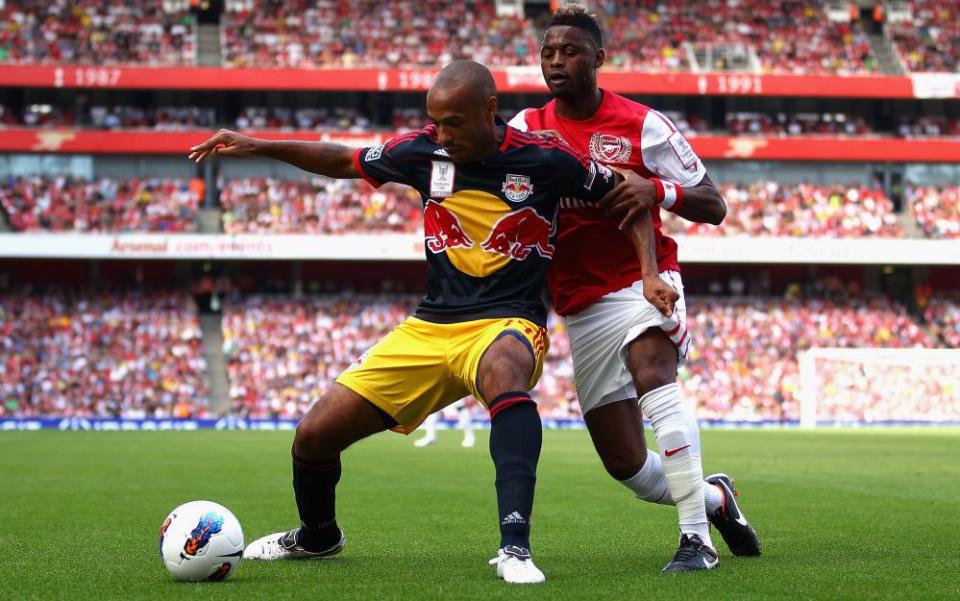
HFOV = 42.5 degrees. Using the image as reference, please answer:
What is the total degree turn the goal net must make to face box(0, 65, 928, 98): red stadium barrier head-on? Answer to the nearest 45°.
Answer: approximately 90° to its right

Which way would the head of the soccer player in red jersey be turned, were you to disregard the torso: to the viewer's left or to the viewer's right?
to the viewer's left

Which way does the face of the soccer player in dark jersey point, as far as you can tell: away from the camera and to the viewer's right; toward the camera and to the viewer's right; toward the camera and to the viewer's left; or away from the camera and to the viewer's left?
toward the camera and to the viewer's left

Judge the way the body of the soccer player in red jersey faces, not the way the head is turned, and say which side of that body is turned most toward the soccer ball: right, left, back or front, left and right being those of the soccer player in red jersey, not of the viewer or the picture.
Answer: front

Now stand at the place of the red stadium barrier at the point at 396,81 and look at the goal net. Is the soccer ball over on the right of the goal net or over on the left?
right

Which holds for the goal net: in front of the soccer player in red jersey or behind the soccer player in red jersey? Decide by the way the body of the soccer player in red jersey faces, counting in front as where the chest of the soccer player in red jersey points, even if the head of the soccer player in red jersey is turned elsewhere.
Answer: behind

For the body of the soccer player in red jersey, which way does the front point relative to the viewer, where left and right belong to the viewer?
facing the viewer and to the left of the viewer

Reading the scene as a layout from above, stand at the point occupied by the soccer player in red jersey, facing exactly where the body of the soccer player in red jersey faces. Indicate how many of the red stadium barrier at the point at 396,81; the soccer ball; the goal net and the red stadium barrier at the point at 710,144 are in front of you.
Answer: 1

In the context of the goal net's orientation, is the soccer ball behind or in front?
in front

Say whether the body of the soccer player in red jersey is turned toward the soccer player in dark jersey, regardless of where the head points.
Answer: yes

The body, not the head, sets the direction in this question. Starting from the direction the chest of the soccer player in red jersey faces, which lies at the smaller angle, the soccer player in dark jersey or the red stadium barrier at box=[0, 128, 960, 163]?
the soccer player in dark jersey

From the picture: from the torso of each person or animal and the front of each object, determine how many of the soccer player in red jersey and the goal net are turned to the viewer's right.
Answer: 0
